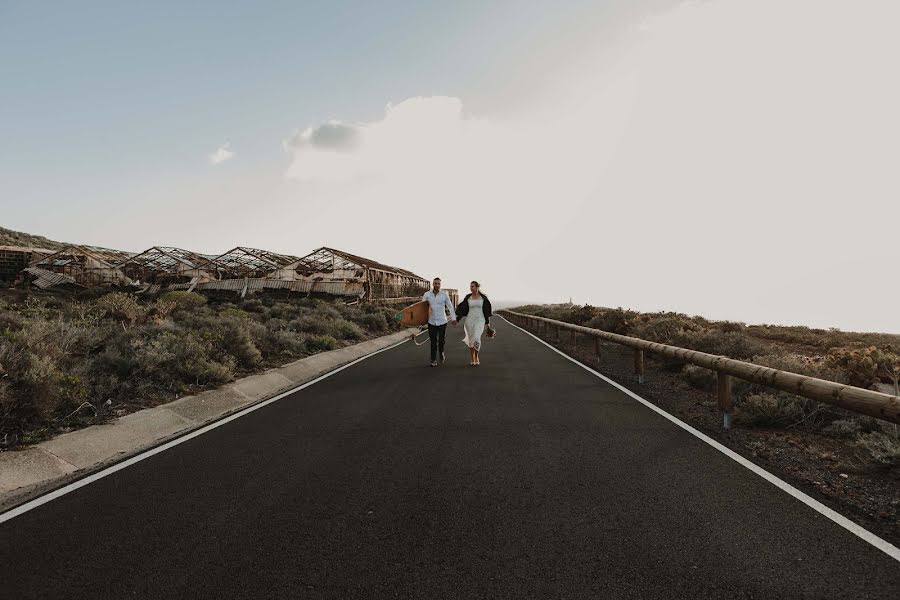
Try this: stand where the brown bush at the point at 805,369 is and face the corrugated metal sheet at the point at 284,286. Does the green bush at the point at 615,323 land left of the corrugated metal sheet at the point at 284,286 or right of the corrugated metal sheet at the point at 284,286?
right

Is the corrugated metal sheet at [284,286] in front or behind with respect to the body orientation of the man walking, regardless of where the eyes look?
behind

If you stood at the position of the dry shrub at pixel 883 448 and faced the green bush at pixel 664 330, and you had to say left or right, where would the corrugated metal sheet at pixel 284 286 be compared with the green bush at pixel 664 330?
left

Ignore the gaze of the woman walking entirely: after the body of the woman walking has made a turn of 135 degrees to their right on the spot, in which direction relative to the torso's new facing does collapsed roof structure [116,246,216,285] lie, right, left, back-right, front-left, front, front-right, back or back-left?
front

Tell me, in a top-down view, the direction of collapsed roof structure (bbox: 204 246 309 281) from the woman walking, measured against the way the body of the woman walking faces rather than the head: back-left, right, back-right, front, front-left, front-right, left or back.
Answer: back-right

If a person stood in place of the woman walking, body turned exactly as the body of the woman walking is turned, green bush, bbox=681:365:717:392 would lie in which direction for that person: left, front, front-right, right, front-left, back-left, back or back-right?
front-left

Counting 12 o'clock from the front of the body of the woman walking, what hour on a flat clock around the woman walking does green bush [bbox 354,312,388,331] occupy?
The green bush is roughly at 5 o'clock from the woman walking.

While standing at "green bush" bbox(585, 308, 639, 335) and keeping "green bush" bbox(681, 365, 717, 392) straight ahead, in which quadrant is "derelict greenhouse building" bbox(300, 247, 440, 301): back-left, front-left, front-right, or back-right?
back-right

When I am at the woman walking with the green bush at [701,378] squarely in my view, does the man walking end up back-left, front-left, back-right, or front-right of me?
back-right

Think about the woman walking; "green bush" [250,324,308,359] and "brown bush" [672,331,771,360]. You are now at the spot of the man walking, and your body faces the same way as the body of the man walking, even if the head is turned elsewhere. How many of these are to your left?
2

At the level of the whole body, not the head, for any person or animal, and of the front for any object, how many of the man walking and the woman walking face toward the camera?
2

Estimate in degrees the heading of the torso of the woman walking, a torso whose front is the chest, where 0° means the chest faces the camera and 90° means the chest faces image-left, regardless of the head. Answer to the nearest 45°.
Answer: approximately 0°

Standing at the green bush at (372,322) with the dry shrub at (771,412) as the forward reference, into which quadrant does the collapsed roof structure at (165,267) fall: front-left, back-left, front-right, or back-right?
back-right

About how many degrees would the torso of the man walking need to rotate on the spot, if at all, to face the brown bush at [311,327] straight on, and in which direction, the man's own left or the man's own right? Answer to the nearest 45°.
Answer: approximately 135° to the man's own right

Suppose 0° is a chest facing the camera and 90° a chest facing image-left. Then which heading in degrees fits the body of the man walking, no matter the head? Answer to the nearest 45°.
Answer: approximately 0°
